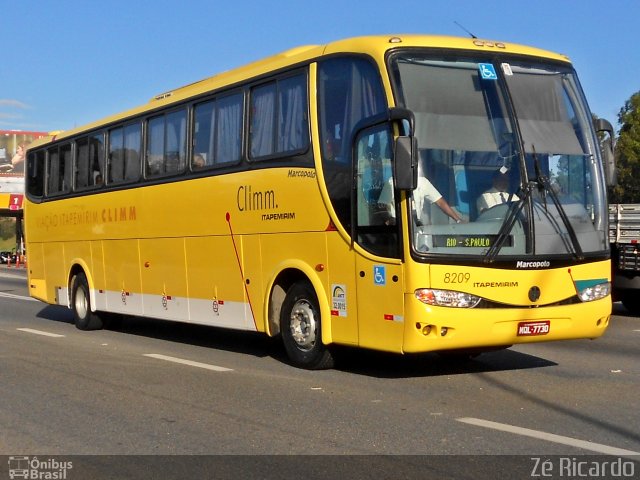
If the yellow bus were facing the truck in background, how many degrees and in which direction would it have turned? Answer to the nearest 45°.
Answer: approximately 90° to its left

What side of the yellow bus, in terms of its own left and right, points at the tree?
left

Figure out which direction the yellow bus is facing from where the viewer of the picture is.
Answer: facing the viewer and to the right of the viewer
